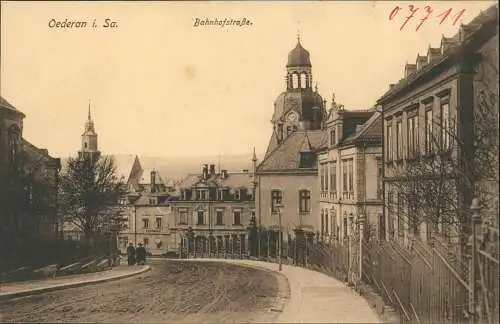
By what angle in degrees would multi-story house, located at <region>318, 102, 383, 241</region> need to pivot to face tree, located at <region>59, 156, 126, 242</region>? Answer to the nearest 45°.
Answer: approximately 45° to its right

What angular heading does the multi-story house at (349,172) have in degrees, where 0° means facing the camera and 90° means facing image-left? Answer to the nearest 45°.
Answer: approximately 45°

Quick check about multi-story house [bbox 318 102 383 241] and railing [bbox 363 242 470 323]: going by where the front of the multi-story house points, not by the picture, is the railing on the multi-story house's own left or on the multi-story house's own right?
on the multi-story house's own left
